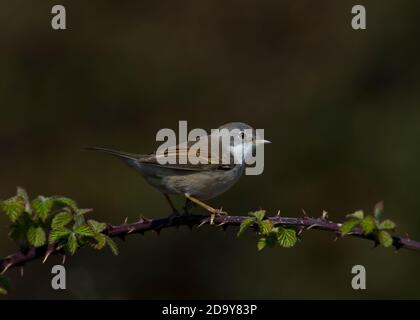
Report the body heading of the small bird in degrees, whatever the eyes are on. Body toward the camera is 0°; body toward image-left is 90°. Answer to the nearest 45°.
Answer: approximately 270°
